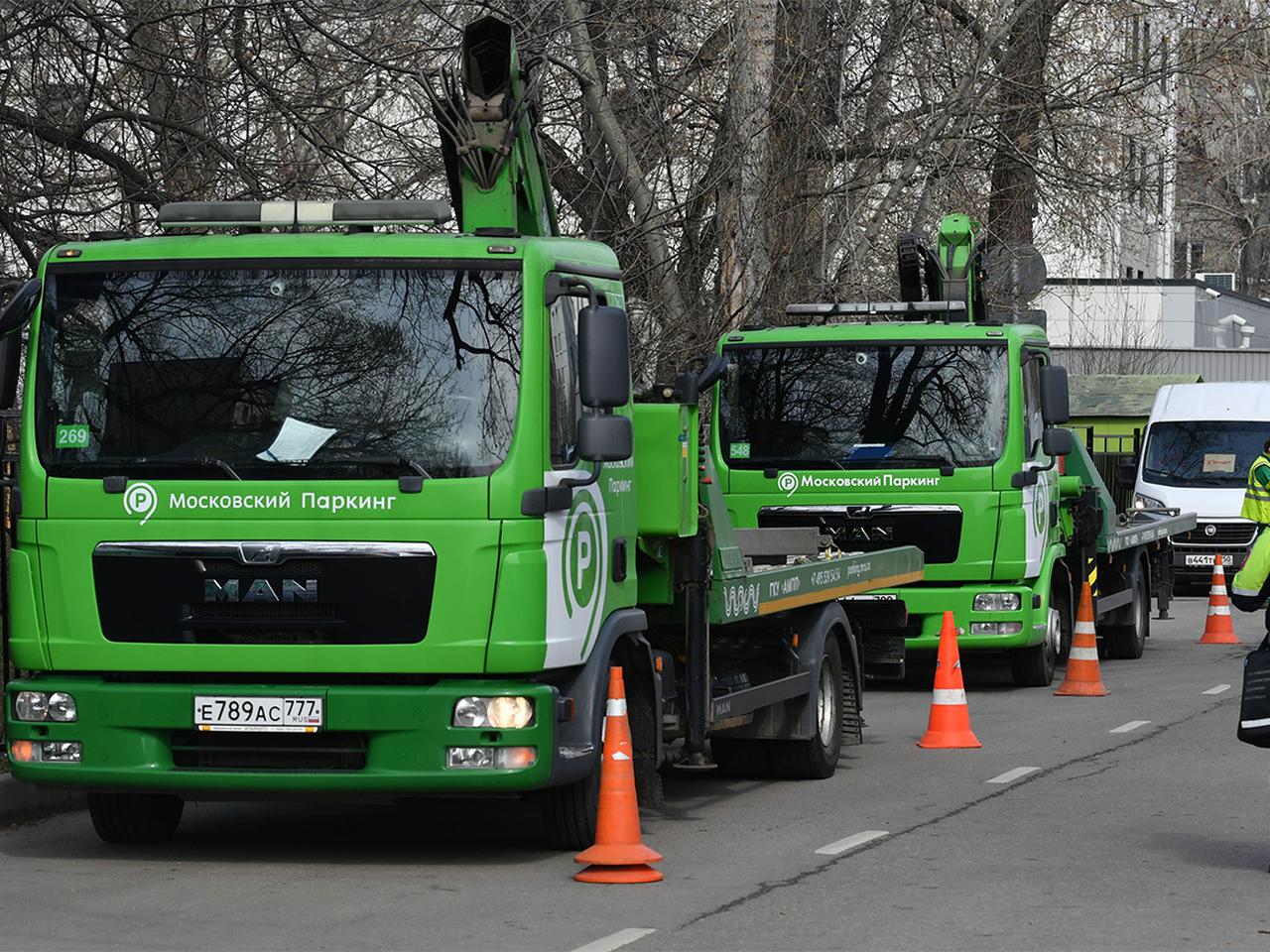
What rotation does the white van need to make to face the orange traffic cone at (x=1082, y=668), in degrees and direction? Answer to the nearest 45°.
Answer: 0° — it already faces it

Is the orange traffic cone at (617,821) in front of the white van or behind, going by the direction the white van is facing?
in front

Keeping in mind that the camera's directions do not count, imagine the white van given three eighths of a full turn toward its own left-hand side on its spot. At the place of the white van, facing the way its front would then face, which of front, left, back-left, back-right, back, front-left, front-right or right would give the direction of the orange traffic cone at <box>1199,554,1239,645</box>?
back-right

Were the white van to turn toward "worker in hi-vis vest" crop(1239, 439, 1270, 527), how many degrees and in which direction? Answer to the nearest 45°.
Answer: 0° — it already faces them

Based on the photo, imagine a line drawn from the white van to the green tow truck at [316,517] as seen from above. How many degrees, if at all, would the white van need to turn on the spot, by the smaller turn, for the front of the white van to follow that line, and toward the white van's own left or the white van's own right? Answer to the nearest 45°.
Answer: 0° — it already faces it

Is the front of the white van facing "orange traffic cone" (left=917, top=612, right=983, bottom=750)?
yes

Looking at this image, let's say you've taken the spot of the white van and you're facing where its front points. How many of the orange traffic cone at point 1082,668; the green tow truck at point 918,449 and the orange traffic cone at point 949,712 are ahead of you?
3

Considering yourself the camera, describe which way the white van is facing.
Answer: facing the viewer

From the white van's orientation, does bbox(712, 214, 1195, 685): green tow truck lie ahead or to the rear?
ahead
